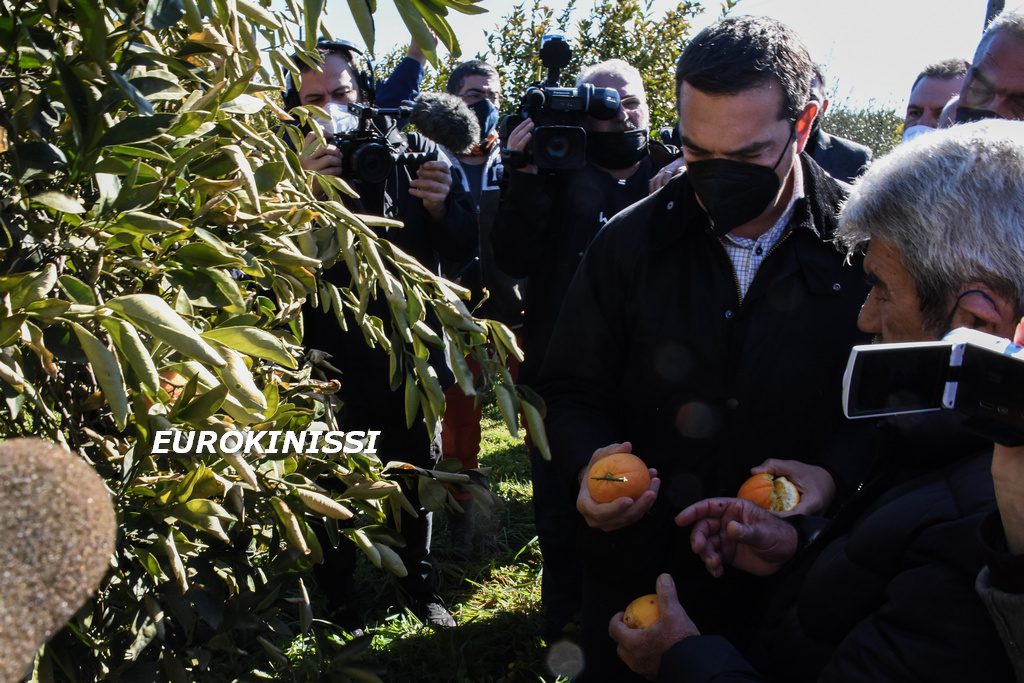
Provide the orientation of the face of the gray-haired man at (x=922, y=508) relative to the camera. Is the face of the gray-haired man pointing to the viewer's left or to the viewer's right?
to the viewer's left

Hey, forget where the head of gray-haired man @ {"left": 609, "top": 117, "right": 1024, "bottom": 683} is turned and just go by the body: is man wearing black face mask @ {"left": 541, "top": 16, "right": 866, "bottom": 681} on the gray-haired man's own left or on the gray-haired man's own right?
on the gray-haired man's own right

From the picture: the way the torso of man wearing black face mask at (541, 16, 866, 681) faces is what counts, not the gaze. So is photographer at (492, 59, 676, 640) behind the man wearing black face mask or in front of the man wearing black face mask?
behind

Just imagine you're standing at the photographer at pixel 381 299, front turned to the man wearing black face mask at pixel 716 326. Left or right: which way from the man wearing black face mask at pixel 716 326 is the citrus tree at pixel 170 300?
right

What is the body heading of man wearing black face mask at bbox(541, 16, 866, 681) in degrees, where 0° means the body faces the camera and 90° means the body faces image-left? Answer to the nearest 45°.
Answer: approximately 0°

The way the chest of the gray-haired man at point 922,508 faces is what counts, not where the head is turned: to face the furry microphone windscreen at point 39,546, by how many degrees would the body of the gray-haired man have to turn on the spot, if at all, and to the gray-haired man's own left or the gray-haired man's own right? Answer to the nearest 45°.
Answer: approximately 45° to the gray-haired man's own left

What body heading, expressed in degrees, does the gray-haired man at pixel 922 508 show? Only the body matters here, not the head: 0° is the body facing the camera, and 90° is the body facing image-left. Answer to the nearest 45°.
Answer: approximately 90°

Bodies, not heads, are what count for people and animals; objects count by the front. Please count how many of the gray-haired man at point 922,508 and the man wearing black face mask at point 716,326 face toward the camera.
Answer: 1

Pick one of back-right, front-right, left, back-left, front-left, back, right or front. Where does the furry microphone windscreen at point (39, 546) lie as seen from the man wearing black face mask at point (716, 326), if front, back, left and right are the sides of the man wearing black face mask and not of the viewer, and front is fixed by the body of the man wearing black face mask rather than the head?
front

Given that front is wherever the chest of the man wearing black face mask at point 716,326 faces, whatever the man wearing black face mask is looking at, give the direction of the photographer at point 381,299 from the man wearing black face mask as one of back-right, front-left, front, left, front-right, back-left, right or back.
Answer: back-right

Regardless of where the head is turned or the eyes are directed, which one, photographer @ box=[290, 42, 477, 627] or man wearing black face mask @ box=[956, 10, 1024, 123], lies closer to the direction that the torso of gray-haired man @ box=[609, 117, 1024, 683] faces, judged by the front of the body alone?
the photographer

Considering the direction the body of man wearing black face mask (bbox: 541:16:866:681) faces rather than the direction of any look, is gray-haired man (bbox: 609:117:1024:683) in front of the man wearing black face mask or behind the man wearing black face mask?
in front

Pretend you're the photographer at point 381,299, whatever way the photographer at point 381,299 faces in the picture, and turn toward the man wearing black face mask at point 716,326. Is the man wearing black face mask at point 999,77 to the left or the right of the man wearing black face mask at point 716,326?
left

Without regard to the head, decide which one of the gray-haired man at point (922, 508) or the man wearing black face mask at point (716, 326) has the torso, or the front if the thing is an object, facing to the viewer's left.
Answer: the gray-haired man

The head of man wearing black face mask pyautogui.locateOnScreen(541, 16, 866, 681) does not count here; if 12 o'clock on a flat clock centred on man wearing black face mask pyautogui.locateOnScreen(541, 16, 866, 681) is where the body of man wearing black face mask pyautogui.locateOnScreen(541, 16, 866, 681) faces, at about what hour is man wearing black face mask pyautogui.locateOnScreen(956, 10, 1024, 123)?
man wearing black face mask pyautogui.locateOnScreen(956, 10, 1024, 123) is roughly at 7 o'clock from man wearing black face mask pyautogui.locateOnScreen(541, 16, 866, 681).

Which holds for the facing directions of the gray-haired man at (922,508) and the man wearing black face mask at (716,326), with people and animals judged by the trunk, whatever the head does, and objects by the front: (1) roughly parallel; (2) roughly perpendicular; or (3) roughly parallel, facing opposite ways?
roughly perpendicular

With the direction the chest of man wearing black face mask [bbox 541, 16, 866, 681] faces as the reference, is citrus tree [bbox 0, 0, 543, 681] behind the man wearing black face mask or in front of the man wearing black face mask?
in front

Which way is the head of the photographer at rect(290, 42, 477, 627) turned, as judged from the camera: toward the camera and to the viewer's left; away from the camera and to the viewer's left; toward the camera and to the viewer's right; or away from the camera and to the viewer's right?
toward the camera and to the viewer's right
